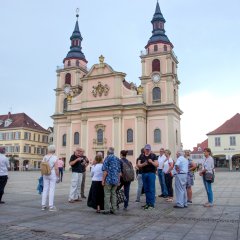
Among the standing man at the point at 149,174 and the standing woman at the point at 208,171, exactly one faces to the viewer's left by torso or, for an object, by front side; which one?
the standing woman

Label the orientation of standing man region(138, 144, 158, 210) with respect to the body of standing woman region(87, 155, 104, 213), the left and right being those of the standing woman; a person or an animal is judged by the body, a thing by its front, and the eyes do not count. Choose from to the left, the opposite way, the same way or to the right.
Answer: the opposite way

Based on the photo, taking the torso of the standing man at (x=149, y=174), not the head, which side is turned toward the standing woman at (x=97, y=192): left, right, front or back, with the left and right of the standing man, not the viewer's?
right

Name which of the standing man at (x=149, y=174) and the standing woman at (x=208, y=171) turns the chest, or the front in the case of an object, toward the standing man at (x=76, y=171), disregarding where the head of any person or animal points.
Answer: the standing woman

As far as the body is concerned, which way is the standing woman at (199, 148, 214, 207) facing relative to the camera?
to the viewer's left

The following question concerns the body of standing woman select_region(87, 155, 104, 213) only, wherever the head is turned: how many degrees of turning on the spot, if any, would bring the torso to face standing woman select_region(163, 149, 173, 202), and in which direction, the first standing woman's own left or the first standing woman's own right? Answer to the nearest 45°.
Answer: approximately 45° to the first standing woman's own right

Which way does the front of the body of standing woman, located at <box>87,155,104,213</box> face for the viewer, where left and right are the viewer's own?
facing away from the viewer
